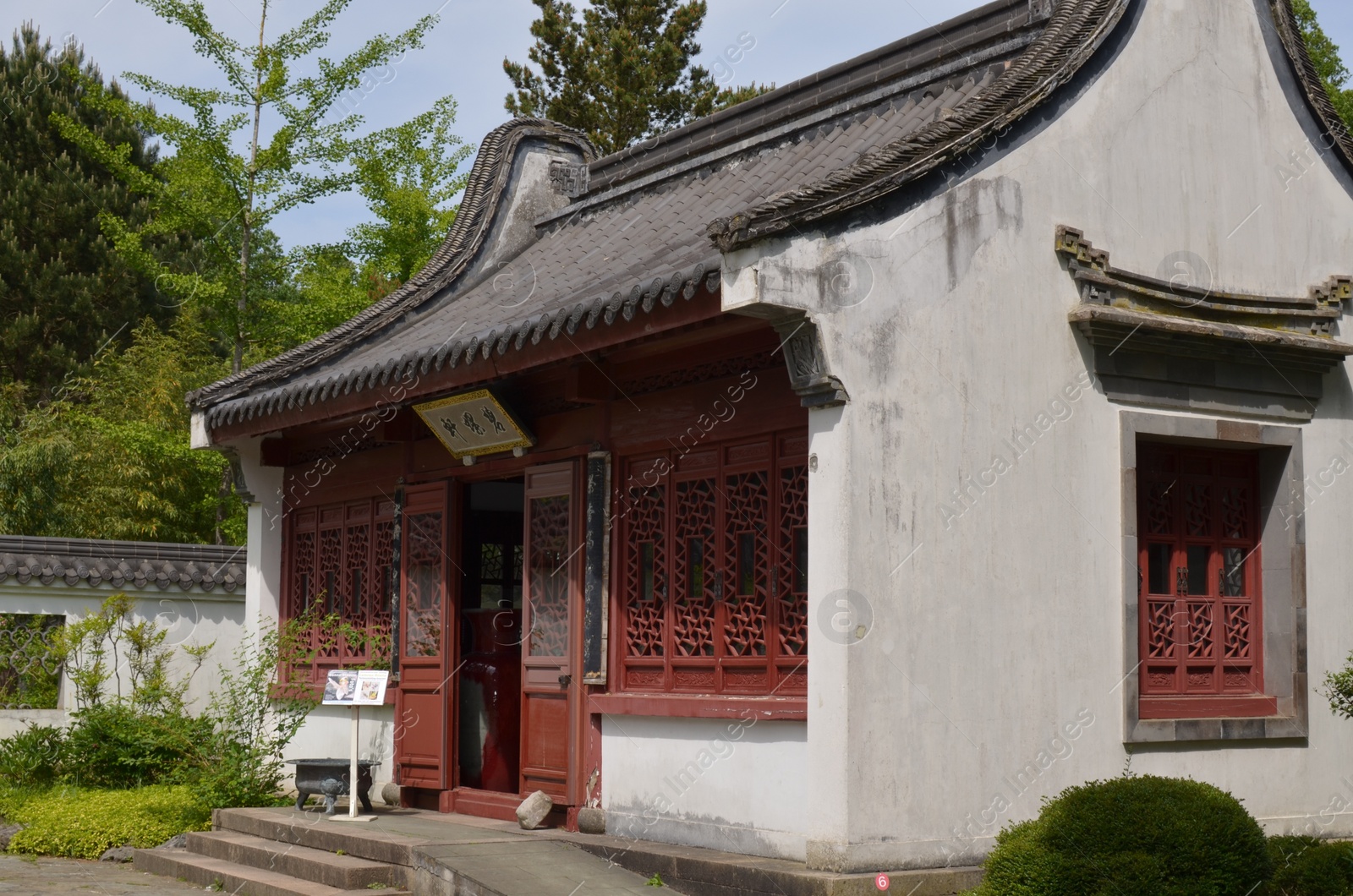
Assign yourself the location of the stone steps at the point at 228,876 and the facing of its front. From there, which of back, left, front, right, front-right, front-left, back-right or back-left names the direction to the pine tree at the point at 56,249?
back-right

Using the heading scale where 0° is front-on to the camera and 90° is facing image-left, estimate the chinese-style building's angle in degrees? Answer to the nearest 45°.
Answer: approximately 45°

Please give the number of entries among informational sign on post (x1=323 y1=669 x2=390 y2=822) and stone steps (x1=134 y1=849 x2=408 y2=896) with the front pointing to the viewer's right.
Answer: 0

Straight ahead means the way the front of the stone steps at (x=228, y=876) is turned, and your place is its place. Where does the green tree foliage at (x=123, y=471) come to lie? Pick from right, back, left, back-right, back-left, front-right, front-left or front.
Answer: back-right

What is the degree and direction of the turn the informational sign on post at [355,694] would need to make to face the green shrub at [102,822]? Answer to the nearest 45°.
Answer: approximately 135° to its right

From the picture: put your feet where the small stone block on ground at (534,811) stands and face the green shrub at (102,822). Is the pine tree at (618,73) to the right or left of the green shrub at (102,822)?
right

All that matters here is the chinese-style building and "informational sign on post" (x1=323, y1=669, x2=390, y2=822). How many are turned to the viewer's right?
0

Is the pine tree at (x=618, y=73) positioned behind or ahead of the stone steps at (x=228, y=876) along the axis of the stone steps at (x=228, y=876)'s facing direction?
behind

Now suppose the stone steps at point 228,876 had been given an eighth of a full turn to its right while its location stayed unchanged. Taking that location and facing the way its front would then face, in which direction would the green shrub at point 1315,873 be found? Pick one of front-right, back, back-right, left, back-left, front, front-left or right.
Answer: back-left

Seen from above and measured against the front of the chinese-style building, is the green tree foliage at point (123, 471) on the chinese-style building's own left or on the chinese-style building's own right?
on the chinese-style building's own right

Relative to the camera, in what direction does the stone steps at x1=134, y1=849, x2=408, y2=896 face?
facing the viewer and to the left of the viewer

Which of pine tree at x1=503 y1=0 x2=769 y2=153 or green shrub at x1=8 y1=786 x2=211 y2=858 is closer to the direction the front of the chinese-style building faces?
the green shrub

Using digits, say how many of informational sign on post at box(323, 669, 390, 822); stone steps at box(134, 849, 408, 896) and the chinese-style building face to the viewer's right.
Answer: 0

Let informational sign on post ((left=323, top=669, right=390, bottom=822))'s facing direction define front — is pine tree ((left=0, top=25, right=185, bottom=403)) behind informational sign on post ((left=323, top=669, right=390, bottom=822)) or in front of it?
behind

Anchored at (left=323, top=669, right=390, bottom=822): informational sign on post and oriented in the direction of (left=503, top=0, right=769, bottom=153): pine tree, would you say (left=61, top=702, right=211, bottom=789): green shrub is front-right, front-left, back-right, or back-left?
front-left

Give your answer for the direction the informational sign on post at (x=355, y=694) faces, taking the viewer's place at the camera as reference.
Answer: facing the viewer

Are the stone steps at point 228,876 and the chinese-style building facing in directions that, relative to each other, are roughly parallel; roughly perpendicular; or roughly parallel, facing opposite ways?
roughly parallel
